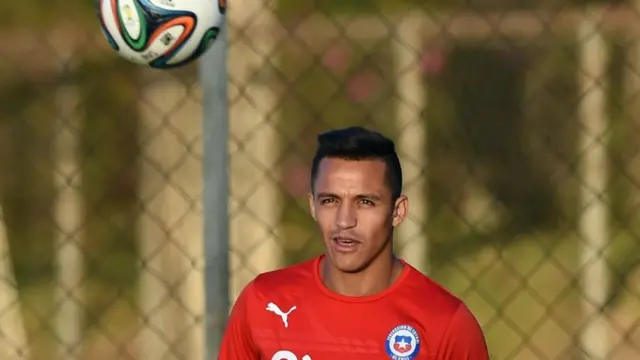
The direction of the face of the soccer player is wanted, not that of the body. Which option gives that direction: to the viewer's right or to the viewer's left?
to the viewer's left

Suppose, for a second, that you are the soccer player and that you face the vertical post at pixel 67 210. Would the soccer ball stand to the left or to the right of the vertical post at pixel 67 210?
left

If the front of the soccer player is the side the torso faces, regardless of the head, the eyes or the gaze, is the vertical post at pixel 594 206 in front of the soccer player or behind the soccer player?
behind

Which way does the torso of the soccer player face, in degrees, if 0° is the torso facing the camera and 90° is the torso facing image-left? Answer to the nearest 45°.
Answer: approximately 0°

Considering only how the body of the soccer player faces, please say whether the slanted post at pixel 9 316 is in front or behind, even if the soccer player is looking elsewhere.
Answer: behind

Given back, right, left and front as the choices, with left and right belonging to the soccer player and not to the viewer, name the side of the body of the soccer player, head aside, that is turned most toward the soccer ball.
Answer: right

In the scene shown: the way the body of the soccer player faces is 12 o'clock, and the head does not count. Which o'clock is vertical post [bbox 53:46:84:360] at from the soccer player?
The vertical post is roughly at 5 o'clock from the soccer player.

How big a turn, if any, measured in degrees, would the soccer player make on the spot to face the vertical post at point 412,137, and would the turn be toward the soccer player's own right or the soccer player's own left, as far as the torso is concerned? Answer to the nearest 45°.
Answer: approximately 180°
